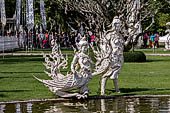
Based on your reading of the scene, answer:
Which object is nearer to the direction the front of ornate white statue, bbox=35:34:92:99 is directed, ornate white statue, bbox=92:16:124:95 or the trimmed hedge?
the ornate white statue

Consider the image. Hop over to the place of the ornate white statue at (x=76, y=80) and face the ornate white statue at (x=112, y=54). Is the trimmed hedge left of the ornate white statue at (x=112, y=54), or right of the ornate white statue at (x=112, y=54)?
left

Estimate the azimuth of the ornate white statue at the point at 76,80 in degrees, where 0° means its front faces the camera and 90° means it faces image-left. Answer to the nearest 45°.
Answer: approximately 315°
